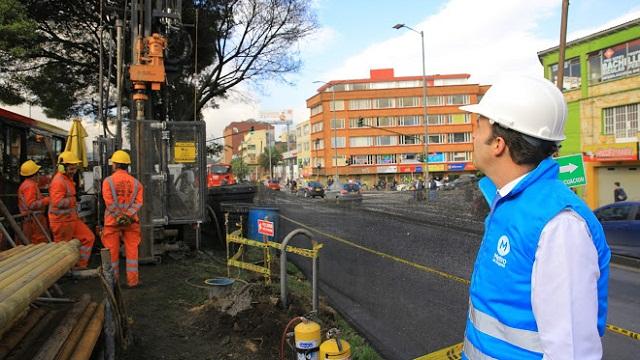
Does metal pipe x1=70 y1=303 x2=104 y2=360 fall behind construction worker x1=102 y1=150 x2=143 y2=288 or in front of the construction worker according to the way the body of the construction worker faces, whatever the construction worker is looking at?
behind

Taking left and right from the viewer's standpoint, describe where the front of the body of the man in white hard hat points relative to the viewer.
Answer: facing to the left of the viewer

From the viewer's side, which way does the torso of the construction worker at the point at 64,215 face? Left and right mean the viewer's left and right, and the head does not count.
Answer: facing to the right of the viewer

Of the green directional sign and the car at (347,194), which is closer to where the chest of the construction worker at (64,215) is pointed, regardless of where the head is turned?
the green directional sign

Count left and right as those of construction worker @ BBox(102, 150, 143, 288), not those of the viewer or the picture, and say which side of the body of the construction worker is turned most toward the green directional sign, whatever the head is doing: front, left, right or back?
right

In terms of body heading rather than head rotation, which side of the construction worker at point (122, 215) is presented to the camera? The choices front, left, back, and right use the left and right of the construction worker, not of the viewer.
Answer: back

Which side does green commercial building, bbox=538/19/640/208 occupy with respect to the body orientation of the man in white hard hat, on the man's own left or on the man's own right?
on the man's own right

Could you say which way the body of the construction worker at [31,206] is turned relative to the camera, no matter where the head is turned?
to the viewer's right

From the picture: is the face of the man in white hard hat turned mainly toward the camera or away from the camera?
away from the camera

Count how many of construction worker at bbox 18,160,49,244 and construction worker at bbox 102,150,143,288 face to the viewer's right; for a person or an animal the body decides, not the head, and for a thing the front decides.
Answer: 1
